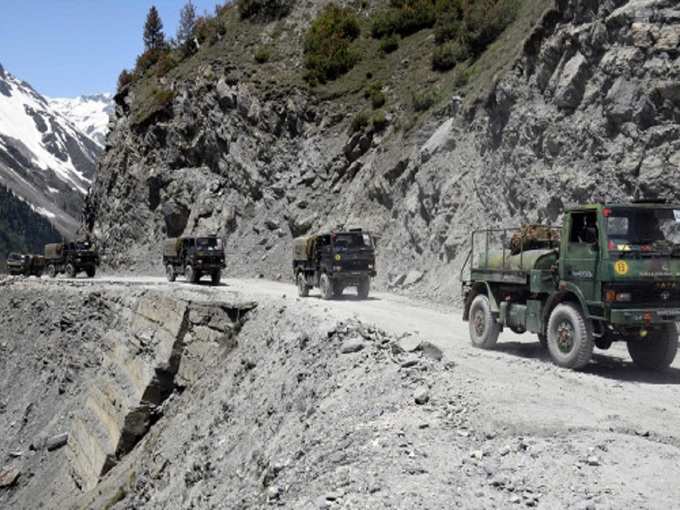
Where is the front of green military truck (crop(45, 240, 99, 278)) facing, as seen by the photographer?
facing the viewer and to the right of the viewer

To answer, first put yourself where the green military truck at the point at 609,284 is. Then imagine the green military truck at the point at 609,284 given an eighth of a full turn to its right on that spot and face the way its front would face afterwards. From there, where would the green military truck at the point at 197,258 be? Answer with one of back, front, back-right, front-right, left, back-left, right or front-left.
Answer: back-right

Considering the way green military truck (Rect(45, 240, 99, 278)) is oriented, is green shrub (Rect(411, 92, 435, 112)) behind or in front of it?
in front

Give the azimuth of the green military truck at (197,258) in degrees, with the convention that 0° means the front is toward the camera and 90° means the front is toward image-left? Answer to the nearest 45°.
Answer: approximately 315°

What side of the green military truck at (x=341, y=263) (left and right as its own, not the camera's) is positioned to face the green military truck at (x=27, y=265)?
back

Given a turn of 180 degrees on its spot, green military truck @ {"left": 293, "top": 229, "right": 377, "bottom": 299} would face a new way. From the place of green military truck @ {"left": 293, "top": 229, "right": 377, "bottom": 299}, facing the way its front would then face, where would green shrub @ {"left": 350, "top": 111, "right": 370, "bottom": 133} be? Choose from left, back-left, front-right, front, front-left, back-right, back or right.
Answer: front-right

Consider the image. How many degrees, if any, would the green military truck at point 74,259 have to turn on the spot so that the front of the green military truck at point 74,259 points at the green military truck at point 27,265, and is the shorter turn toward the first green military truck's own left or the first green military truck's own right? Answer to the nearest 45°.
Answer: approximately 180°

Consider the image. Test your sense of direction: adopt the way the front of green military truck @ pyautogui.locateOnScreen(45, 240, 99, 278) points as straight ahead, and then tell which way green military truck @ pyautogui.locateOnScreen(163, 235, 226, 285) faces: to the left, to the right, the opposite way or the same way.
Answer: the same way

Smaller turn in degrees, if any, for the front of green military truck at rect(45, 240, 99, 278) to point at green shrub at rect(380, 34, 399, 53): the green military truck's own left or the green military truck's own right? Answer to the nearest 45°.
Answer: approximately 45° to the green military truck's own left

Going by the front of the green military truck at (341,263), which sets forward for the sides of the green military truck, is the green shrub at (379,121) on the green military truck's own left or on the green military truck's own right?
on the green military truck's own left

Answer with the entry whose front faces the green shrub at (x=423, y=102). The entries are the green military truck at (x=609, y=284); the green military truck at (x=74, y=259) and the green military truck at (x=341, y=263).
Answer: the green military truck at (x=74, y=259)

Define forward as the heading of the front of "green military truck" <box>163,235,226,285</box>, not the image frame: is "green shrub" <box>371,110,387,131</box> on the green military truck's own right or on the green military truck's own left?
on the green military truck's own left

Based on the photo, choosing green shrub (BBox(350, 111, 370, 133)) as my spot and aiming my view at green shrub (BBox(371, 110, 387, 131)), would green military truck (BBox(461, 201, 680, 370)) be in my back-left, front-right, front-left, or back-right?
front-right

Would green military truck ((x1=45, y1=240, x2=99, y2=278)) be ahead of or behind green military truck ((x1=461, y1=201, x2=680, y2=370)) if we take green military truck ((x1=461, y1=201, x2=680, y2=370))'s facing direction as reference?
behind

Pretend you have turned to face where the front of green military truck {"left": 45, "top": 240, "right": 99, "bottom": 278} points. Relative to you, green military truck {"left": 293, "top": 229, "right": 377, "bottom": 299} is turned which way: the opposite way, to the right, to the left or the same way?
the same way

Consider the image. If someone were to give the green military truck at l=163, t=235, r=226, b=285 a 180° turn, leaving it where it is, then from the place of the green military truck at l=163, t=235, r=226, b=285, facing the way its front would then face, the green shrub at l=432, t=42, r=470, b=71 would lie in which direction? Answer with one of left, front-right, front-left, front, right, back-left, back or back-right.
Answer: back-right

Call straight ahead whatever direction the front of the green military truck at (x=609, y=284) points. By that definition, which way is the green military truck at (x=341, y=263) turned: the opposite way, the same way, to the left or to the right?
the same way

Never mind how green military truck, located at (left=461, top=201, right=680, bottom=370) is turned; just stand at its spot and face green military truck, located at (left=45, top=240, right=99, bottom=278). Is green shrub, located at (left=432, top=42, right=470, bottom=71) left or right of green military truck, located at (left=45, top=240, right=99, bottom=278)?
right
